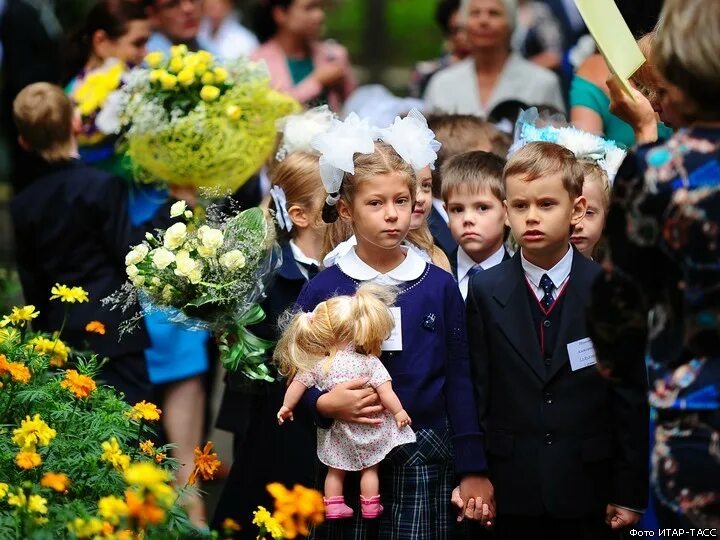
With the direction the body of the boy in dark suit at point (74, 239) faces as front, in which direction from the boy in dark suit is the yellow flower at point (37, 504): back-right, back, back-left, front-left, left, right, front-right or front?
back-right

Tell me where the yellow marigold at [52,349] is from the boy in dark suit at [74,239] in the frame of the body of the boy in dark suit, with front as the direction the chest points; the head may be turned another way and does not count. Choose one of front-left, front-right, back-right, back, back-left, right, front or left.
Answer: back-right

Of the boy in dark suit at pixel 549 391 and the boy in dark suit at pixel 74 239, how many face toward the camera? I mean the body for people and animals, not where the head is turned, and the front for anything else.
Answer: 1

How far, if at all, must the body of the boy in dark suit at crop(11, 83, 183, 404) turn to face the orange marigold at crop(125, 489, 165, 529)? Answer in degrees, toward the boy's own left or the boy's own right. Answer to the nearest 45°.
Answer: approximately 135° to the boy's own right

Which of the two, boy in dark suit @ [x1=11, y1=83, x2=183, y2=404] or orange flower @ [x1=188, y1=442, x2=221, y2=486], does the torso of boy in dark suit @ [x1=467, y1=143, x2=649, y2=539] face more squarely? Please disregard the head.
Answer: the orange flower

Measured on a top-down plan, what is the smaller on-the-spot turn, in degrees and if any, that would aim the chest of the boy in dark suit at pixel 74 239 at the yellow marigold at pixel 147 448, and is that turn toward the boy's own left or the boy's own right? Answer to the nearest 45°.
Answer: approximately 135° to the boy's own right

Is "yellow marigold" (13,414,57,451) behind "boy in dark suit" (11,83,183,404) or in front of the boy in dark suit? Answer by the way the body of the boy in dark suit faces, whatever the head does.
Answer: behind

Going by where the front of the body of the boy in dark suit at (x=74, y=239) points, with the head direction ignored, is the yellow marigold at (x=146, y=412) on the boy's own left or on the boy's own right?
on the boy's own right

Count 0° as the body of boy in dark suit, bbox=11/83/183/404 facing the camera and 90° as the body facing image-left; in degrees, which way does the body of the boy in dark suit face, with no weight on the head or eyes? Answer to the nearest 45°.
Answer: approximately 225°

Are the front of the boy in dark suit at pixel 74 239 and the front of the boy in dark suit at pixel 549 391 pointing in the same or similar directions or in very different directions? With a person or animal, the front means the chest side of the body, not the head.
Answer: very different directions

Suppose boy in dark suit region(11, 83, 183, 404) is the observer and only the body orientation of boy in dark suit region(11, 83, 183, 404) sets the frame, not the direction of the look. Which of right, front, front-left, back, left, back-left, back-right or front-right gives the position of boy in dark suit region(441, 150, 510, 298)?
right

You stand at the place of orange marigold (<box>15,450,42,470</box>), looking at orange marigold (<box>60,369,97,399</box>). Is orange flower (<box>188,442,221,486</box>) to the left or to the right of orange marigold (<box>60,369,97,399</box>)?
right
